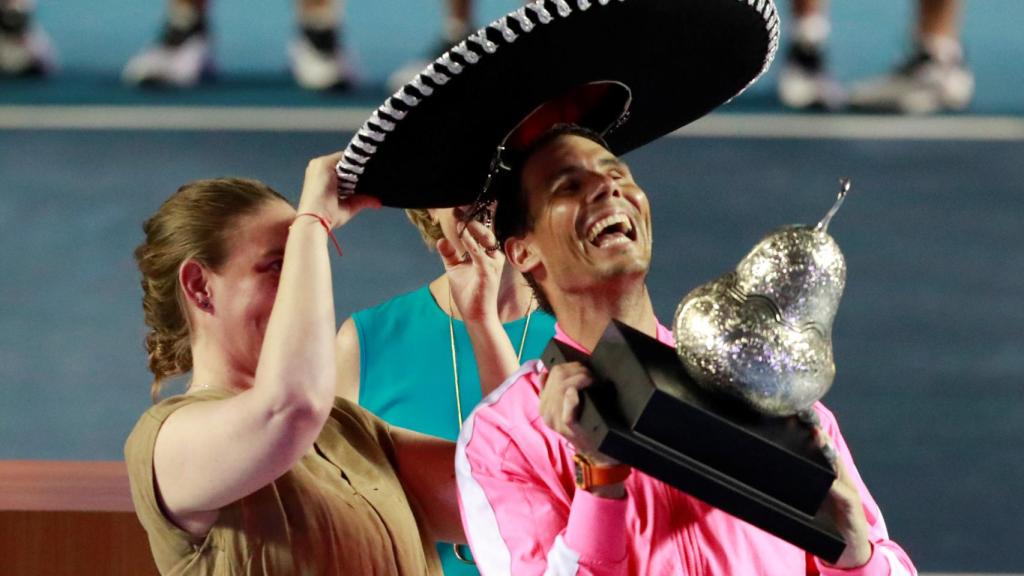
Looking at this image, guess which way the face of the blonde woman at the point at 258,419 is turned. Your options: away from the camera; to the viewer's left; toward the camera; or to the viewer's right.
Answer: to the viewer's right

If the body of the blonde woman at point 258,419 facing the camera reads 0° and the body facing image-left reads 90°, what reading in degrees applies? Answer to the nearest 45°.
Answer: approximately 315°

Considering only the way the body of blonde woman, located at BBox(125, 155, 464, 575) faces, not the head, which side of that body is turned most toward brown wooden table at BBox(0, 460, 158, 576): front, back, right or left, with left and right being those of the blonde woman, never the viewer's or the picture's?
back
